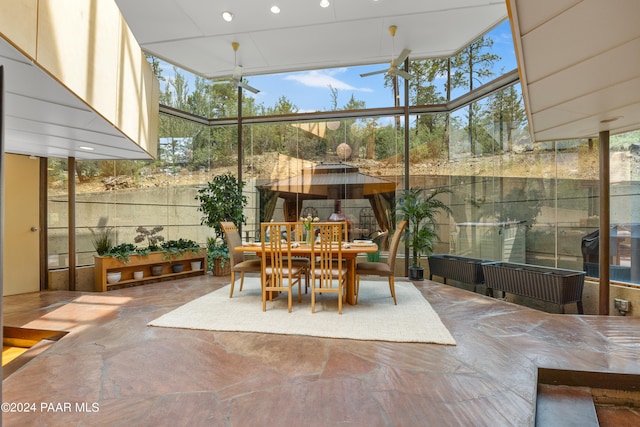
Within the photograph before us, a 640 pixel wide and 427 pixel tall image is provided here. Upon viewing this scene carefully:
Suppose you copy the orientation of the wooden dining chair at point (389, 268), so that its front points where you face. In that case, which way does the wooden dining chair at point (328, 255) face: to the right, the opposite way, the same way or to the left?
to the right

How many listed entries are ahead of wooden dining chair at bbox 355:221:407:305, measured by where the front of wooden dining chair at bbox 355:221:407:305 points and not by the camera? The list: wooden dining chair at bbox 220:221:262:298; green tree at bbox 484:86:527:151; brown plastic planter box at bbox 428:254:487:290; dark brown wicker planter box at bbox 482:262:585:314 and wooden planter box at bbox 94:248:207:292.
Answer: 2

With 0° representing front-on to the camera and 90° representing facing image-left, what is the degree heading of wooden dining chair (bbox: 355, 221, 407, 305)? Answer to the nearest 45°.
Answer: approximately 90°

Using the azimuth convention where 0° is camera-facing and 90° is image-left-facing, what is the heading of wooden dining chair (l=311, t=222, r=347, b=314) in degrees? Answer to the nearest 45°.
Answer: approximately 180°

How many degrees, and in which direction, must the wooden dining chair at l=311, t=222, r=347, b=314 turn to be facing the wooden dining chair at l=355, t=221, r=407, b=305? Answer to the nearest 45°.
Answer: approximately 45° to its right

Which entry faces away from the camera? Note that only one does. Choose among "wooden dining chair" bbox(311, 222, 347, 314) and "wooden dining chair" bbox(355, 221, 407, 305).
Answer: "wooden dining chair" bbox(311, 222, 347, 314)

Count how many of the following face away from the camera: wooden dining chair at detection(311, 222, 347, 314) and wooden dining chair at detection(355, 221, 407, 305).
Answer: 1

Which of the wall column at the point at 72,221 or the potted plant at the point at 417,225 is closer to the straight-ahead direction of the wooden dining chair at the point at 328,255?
the potted plant

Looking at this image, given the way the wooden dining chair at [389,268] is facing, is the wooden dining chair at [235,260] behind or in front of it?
in front

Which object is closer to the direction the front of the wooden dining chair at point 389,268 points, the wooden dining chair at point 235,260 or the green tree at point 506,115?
the wooden dining chair

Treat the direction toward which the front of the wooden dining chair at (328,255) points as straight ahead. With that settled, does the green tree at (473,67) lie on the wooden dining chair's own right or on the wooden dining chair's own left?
on the wooden dining chair's own right
